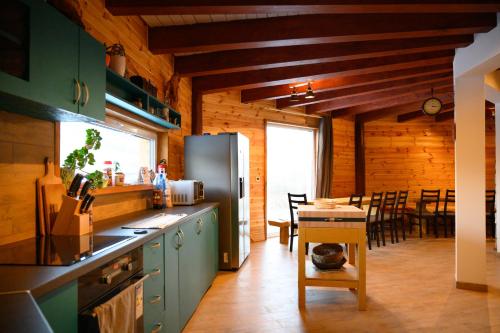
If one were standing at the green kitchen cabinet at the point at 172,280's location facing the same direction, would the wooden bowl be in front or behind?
in front

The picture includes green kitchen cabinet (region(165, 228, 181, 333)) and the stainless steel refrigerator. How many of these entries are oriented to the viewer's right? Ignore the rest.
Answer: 2

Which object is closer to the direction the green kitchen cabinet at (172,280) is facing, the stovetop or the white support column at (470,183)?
the white support column

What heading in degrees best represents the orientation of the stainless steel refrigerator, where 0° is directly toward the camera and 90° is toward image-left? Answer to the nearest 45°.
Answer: approximately 270°

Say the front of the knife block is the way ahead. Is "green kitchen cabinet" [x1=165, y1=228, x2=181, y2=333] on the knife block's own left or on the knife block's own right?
on the knife block's own left

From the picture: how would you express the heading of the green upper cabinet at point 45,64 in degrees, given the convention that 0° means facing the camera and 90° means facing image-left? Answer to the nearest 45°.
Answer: approximately 315°

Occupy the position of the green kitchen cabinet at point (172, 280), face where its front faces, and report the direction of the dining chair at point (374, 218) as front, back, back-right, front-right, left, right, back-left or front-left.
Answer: front-left
